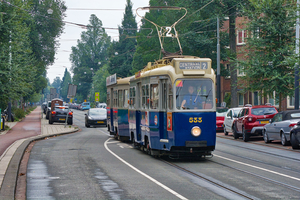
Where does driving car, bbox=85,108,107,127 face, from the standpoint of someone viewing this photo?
facing the viewer

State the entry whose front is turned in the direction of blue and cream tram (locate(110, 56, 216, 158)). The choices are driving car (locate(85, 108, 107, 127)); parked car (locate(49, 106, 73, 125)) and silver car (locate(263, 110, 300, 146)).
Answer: driving car (locate(85, 108, 107, 127))

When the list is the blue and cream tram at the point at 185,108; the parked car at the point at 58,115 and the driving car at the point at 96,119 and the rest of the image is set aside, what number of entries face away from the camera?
1
